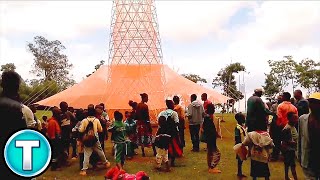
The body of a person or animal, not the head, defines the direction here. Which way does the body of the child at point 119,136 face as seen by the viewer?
away from the camera

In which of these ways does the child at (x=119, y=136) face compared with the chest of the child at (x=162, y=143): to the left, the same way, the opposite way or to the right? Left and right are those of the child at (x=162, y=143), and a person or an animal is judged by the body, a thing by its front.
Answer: the same way

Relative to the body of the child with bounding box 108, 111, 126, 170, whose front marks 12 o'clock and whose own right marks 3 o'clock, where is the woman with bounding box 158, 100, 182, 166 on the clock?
The woman is roughly at 3 o'clock from the child.

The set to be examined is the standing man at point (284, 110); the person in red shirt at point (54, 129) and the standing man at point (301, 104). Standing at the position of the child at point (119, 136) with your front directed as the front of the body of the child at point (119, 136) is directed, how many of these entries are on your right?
2

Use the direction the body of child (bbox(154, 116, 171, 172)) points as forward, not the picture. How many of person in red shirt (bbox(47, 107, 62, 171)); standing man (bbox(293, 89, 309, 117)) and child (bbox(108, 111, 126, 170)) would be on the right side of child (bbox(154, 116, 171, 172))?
1

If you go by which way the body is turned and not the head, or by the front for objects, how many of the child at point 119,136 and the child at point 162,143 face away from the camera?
2

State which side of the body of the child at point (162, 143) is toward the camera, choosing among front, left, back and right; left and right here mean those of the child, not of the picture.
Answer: back

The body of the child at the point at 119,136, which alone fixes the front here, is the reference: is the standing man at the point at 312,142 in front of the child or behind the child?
behind

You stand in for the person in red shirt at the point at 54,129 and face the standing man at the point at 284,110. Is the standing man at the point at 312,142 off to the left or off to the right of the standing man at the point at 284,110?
right

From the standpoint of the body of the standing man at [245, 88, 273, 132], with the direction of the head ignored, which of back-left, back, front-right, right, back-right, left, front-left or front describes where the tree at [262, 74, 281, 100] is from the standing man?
front-left

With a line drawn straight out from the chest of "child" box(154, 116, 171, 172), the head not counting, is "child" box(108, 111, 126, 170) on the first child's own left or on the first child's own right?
on the first child's own left
